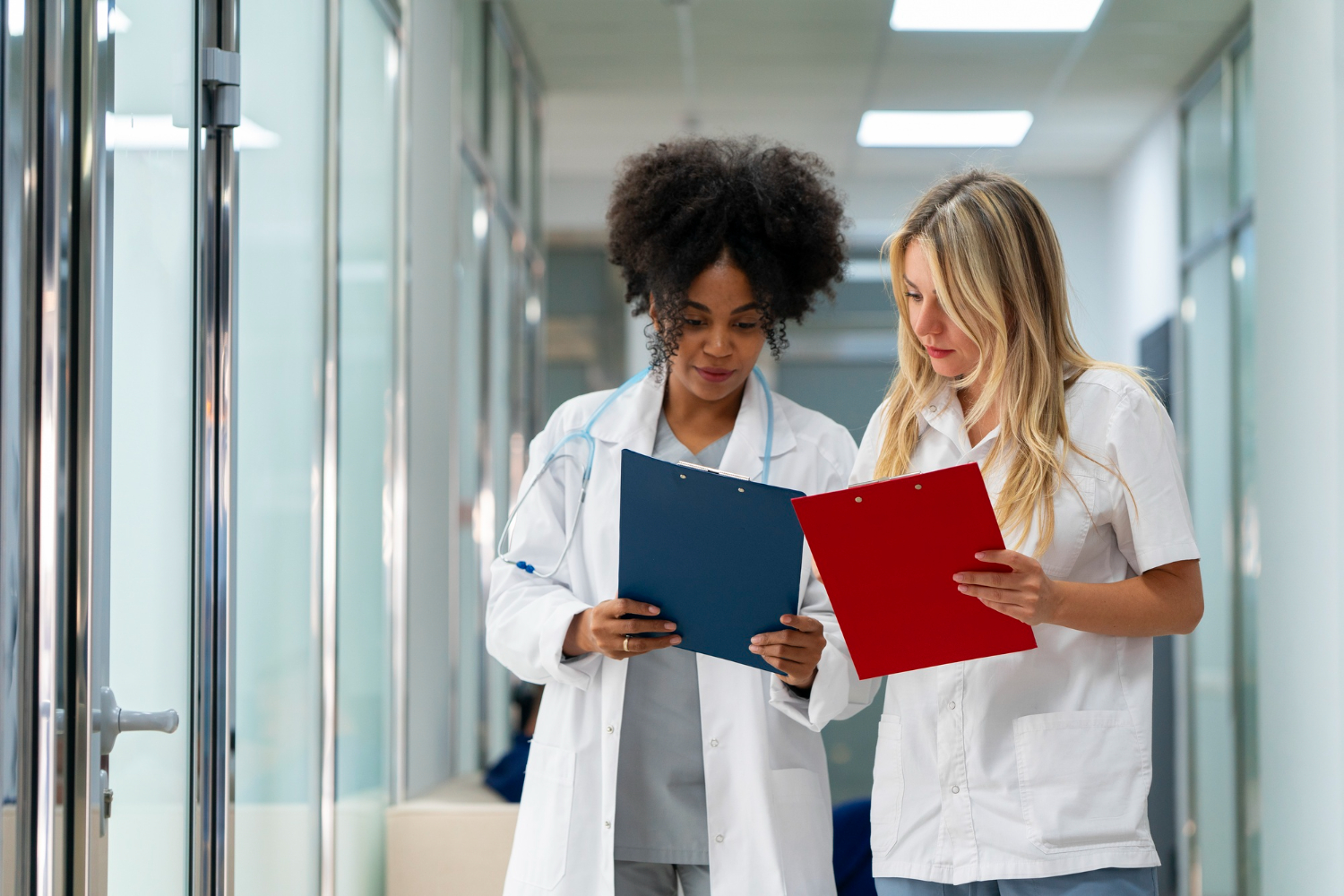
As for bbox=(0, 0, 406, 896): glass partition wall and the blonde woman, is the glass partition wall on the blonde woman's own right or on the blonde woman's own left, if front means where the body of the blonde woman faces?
on the blonde woman's own right

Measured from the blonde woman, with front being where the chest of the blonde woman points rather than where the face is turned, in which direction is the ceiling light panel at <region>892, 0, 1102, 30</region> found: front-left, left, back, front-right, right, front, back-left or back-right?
back-right

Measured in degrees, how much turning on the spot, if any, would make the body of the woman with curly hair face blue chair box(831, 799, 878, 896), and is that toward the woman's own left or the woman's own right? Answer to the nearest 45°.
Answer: approximately 180°

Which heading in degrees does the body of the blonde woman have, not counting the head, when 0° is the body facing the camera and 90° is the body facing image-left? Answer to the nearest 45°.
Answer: approximately 45°

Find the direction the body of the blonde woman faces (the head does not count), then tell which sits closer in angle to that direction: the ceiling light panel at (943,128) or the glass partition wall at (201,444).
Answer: the glass partition wall

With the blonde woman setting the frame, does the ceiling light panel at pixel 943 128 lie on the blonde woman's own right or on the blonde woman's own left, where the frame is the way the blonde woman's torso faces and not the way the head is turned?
on the blonde woman's own right

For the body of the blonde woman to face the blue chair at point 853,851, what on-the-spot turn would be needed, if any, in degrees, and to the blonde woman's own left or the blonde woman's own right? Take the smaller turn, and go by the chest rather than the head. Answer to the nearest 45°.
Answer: approximately 135° to the blonde woman's own right

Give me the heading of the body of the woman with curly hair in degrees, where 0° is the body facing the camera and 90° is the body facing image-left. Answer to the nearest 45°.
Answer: approximately 0°

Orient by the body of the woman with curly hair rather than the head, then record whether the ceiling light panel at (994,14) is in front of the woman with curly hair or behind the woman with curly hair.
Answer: behind
